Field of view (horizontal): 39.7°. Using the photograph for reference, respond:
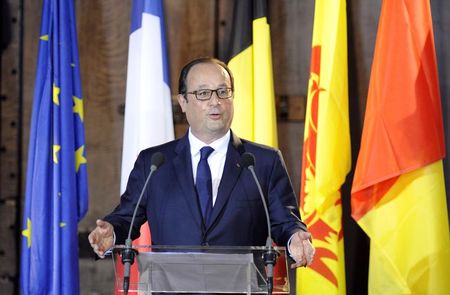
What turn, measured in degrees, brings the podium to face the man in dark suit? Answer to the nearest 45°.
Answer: approximately 180°

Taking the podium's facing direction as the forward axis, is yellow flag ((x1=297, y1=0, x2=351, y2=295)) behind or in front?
behind

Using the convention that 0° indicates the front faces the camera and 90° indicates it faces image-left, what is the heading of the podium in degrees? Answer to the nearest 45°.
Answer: approximately 0°

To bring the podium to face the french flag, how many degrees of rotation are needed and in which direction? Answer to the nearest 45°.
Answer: approximately 180°

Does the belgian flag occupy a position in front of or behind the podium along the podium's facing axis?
behind

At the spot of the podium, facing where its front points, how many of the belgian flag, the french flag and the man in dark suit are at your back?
3

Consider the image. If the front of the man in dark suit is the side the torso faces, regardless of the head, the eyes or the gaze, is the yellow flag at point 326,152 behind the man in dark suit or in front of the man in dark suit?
behind

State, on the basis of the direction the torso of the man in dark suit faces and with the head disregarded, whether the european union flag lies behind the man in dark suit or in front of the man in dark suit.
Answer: behind

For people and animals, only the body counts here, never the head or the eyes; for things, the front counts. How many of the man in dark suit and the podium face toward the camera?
2

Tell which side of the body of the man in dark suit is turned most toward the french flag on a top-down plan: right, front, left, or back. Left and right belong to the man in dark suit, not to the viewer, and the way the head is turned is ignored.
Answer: back
